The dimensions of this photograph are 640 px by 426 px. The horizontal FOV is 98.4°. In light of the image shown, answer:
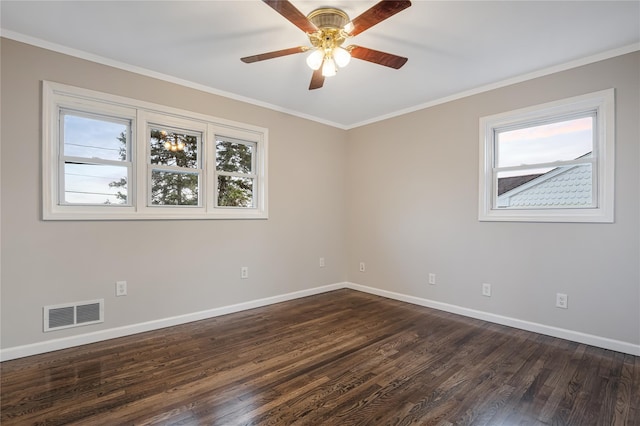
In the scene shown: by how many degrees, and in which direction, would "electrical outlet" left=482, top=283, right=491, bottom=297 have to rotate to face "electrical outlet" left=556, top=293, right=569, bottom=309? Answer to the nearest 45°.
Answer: approximately 90° to its left

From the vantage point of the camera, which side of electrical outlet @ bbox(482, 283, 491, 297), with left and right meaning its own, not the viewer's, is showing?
front

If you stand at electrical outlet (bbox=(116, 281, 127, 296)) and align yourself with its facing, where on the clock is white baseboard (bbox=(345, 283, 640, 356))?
The white baseboard is roughly at 10 o'clock from the electrical outlet.

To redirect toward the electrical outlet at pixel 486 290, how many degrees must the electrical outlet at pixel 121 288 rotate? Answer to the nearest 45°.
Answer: approximately 45° to its left

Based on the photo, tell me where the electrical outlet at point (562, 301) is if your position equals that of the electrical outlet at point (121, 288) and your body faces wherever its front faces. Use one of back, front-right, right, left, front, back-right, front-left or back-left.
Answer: front-left

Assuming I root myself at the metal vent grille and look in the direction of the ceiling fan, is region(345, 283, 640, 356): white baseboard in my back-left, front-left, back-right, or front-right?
front-left

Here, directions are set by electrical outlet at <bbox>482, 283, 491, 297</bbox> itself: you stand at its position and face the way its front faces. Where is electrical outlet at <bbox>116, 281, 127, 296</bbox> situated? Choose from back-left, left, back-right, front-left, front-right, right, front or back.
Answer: front-right

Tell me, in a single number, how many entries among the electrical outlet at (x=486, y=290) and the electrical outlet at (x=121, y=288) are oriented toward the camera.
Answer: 2

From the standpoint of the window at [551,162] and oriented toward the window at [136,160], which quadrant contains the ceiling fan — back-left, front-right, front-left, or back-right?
front-left

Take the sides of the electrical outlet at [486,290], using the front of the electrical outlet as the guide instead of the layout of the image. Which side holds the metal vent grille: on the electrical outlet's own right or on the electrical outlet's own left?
on the electrical outlet's own right

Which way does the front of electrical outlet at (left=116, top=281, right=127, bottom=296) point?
toward the camera
